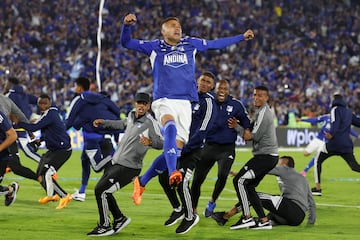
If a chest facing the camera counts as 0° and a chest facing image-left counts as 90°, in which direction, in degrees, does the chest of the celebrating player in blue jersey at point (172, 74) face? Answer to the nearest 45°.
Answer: approximately 0°

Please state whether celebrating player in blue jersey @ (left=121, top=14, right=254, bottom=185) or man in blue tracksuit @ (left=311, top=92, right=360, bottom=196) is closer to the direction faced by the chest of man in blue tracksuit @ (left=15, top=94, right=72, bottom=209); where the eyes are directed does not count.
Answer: the celebrating player in blue jersey
